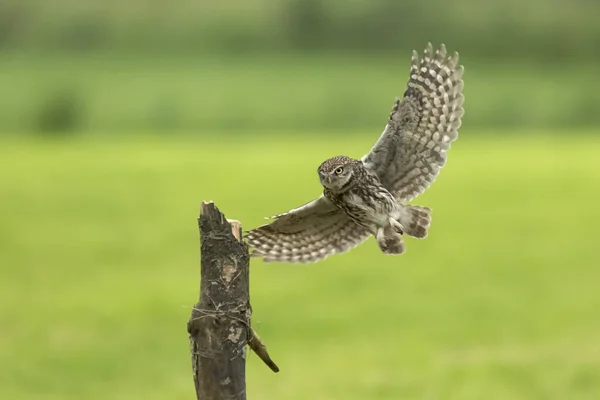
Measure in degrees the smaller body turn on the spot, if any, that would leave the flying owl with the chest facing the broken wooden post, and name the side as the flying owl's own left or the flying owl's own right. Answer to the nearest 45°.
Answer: approximately 45° to the flying owl's own right

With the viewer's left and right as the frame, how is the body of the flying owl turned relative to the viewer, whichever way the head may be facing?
facing the viewer and to the left of the viewer
